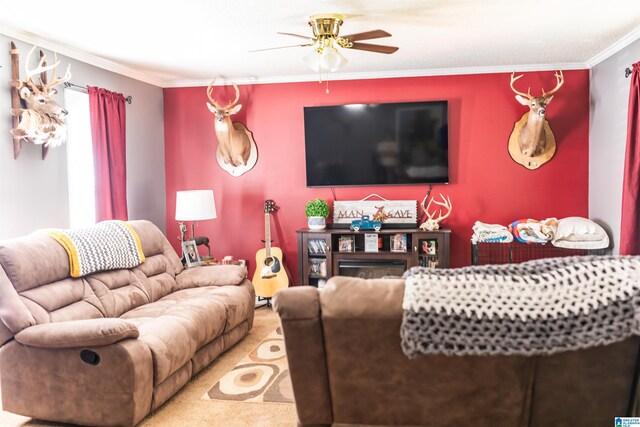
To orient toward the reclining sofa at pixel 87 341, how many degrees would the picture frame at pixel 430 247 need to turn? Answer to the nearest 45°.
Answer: approximately 45° to its right

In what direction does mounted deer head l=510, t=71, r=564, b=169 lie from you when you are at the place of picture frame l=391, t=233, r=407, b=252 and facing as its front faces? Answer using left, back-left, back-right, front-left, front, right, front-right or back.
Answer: left

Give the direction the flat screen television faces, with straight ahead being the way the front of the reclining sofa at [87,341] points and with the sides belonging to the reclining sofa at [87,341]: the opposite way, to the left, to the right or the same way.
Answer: to the right

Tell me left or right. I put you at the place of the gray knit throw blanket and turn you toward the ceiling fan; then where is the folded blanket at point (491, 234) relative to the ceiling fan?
right

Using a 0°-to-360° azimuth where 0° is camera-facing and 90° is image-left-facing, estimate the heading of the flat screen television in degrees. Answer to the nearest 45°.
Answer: approximately 0°

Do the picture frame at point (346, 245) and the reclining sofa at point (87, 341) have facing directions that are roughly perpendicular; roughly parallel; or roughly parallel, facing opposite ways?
roughly perpendicular

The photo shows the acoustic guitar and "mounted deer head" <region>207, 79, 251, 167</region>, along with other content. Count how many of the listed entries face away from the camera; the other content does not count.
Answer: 0

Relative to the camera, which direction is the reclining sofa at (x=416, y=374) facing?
away from the camera

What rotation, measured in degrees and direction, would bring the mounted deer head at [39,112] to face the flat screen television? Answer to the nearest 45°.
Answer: approximately 45° to its left

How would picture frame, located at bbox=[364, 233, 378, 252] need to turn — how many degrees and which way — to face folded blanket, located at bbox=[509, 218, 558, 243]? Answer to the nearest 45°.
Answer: approximately 90° to its left

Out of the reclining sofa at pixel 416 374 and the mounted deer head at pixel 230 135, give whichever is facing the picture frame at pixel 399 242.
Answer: the reclining sofa

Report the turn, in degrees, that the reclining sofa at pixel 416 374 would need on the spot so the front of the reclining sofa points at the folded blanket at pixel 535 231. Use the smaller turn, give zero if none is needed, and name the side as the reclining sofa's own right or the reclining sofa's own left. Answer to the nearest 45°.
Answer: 0° — it already faces it

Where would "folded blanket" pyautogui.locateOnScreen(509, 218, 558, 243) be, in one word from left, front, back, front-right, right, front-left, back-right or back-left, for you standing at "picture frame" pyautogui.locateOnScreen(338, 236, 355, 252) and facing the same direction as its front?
left

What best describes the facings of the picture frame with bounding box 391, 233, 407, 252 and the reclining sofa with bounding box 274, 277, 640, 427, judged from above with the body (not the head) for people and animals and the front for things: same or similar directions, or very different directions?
very different directions
